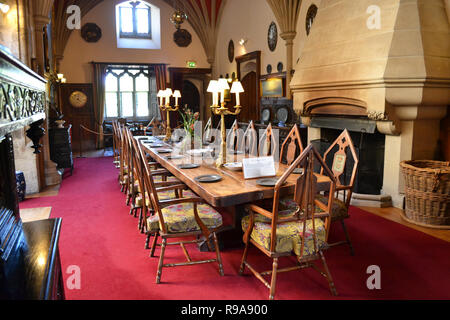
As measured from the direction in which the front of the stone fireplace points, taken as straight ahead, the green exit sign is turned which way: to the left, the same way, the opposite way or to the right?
to the left

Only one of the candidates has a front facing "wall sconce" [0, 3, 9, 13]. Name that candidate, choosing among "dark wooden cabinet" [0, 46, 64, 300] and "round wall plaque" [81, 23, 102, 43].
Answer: the round wall plaque

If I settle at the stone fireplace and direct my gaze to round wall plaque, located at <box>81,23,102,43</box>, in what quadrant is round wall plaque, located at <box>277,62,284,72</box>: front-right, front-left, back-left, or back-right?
front-right

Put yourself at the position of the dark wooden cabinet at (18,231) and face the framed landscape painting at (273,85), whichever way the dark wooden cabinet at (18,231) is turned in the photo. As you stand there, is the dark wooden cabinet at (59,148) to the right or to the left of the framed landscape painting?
left

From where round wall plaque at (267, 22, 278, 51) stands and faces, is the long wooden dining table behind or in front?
in front

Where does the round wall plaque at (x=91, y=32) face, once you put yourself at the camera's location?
facing the viewer

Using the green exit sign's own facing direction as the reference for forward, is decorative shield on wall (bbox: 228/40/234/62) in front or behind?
in front

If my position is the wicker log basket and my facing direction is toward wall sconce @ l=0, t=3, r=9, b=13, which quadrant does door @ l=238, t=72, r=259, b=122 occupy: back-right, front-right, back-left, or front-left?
front-right

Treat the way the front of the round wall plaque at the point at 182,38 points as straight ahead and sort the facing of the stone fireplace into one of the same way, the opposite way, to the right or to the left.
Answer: to the right

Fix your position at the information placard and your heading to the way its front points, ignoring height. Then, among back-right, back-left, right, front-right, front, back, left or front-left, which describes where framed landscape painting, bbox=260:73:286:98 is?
back

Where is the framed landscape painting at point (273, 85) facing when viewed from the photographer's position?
facing the viewer and to the left of the viewer

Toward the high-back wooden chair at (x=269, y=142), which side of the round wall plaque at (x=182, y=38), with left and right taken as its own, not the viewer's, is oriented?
front

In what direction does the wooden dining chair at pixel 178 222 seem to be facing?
to the viewer's right

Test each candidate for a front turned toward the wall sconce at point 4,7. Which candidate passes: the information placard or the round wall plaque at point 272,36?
the round wall plaque

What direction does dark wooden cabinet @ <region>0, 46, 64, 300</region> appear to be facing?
to the viewer's right

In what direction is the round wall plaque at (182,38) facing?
toward the camera

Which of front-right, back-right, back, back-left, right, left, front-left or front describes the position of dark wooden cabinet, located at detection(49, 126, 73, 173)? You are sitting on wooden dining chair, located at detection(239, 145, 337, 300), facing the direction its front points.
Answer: front
